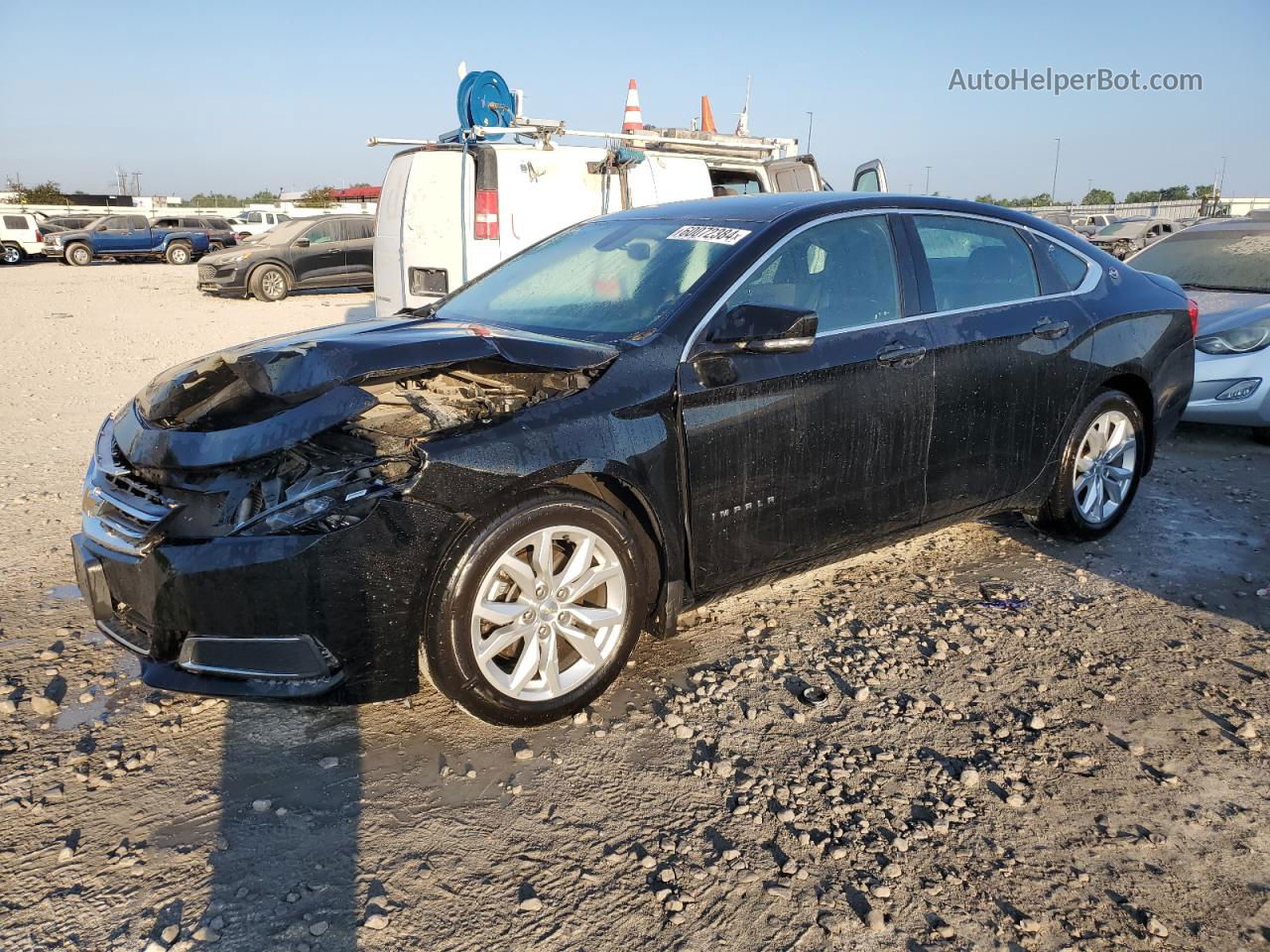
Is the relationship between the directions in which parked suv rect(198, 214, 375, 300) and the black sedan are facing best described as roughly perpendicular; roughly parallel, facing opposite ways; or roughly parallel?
roughly parallel

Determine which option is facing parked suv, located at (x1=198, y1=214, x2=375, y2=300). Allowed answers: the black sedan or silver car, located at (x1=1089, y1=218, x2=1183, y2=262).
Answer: the silver car

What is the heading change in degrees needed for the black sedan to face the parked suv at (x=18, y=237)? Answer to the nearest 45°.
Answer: approximately 90° to its right

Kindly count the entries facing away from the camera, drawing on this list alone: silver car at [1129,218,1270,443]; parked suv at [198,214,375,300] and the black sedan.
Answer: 0

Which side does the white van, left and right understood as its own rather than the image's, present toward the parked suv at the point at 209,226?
left

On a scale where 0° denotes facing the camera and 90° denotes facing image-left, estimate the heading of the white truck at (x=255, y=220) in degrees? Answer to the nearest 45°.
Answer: approximately 45°

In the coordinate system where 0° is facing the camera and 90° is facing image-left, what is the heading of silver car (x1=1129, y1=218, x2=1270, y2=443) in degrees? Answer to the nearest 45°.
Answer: approximately 45°

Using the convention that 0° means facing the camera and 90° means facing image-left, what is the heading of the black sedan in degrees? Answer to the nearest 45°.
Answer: approximately 45°

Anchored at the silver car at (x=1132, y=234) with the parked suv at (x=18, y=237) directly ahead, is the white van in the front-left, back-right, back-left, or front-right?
front-left

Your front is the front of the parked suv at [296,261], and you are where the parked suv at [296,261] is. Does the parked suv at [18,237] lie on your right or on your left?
on your right

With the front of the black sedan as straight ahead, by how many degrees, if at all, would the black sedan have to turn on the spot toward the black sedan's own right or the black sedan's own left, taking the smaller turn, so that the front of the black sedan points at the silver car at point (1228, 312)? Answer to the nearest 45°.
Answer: approximately 180°

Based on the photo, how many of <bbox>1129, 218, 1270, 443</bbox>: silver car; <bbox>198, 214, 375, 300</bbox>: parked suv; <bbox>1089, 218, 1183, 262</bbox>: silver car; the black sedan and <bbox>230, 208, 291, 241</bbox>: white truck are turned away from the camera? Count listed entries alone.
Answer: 0

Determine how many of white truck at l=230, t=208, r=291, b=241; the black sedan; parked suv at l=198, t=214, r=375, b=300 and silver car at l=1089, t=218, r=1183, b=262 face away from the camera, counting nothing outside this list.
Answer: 0

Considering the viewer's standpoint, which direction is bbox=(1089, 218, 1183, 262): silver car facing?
facing the viewer and to the left of the viewer

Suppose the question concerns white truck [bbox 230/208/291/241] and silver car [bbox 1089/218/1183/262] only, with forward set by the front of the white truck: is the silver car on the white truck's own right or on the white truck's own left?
on the white truck's own left
